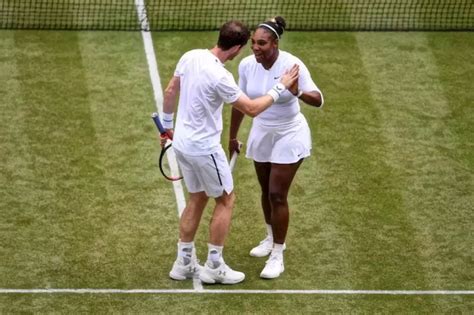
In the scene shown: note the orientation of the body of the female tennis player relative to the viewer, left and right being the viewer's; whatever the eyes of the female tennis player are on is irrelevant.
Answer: facing the viewer and to the left of the viewer

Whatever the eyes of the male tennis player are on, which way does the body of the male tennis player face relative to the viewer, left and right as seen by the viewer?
facing away from the viewer and to the right of the viewer

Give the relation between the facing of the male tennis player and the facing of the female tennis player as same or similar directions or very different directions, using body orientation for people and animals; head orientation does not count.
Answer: very different directions

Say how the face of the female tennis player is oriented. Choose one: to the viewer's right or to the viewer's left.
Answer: to the viewer's left

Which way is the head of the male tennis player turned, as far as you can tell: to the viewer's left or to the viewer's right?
to the viewer's right
